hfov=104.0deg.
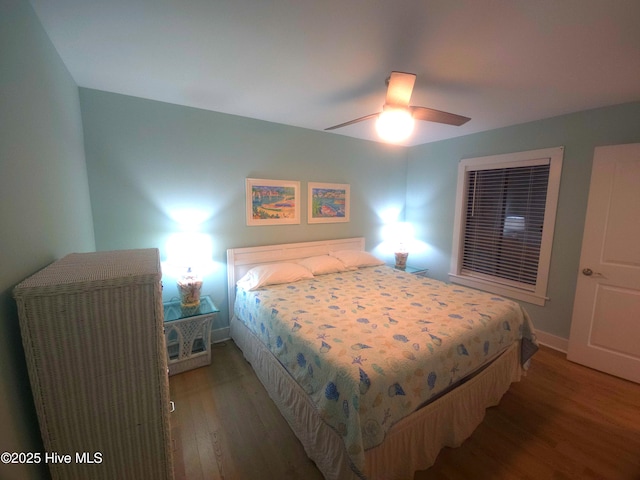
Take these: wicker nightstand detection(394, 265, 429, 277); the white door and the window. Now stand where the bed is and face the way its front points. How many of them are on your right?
0

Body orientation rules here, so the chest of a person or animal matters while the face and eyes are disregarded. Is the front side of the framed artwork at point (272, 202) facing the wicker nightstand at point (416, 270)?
no

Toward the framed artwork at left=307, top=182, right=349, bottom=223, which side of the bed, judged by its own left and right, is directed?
back

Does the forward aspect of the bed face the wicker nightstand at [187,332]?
no

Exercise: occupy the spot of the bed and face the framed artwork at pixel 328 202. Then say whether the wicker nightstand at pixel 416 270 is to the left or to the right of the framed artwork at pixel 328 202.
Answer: right

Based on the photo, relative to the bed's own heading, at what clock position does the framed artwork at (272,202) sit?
The framed artwork is roughly at 6 o'clock from the bed.

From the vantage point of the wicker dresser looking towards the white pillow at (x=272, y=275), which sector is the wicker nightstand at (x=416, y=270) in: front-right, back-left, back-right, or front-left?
front-right

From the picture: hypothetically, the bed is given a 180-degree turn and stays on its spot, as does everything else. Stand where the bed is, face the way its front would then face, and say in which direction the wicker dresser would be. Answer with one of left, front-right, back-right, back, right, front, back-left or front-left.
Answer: left

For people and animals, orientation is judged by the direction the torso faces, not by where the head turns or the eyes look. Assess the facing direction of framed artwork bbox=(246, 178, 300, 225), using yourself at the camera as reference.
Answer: facing the viewer and to the right of the viewer

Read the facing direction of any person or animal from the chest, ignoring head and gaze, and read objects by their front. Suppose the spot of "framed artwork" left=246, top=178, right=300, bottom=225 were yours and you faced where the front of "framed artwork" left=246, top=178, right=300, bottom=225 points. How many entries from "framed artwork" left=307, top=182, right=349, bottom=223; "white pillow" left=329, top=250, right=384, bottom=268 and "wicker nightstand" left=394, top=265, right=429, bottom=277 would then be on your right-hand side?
0

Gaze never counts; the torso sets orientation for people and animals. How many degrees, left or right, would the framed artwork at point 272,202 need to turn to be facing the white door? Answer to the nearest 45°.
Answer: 0° — it already faces it
